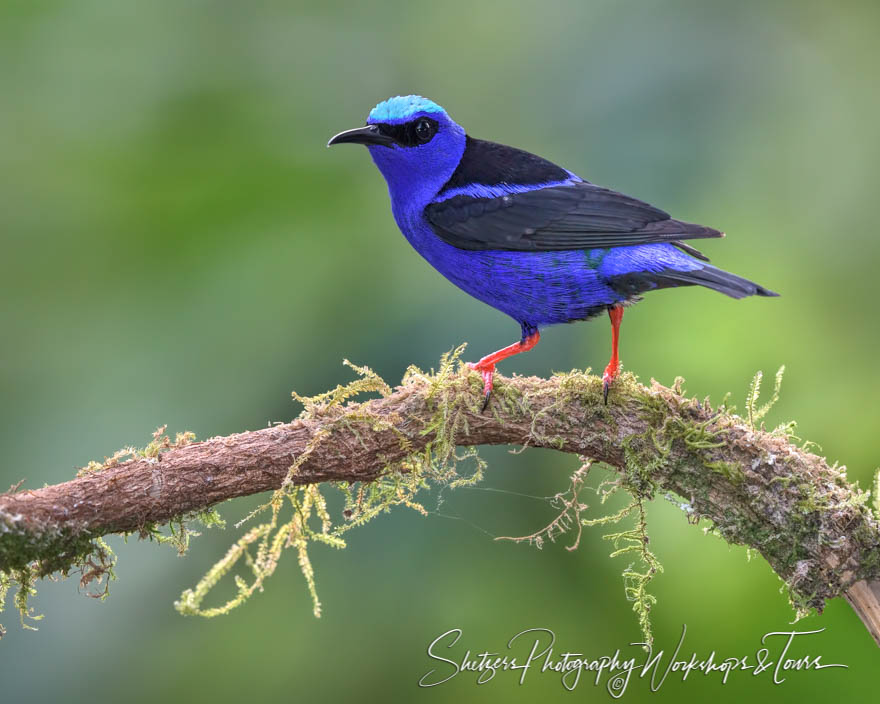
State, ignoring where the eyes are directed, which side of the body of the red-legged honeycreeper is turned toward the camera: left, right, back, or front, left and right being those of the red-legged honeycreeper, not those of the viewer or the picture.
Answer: left
